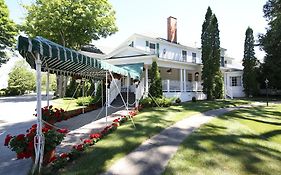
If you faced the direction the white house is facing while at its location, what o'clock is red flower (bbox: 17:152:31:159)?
The red flower is roughly at 11 o'clock from the white house.

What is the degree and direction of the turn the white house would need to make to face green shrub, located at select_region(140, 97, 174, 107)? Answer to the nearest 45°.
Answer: approximately 45° to its left

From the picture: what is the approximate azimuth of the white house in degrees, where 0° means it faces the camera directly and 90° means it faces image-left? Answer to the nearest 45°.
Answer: approximately 45°

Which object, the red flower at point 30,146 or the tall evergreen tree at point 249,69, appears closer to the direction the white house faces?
the red flower

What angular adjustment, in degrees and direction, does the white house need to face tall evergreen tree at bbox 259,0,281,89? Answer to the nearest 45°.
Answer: approximately 135° to its left

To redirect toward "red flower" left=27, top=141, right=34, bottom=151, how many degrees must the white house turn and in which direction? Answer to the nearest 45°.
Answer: approximately 45° to its left
